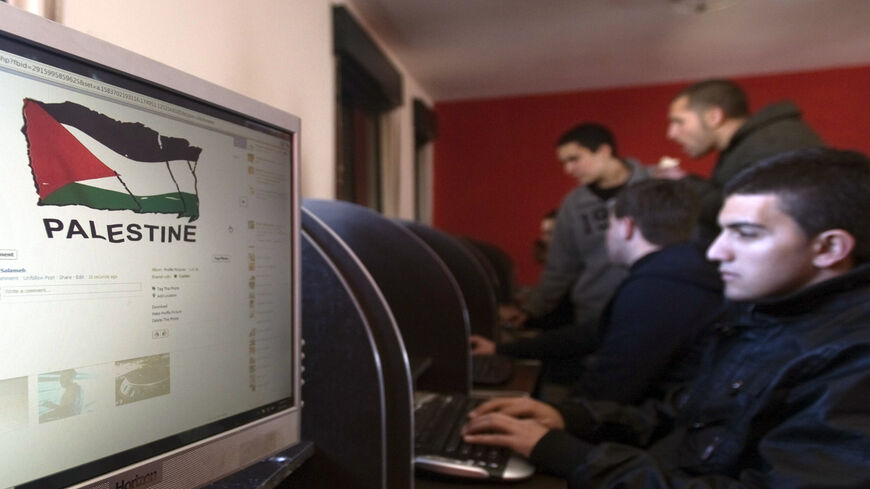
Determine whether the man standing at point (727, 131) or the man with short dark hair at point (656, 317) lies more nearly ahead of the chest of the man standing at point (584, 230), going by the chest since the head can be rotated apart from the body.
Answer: the man with short dark hair

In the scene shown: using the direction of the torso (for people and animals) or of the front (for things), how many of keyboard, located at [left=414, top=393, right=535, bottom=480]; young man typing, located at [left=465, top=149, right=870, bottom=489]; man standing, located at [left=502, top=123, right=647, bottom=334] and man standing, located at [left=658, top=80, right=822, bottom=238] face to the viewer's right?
1

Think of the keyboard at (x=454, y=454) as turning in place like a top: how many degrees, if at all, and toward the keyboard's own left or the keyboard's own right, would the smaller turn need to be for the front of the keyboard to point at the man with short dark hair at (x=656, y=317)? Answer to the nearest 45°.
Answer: approximately 45° to the keyboard's own left

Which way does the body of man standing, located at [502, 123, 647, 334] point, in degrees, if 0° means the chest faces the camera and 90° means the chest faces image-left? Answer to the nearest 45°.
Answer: approximately 45°

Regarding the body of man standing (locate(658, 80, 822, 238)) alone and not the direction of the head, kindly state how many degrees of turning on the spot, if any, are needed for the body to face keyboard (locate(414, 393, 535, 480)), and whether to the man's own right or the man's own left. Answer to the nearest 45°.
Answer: approximately 90° to the man's own left

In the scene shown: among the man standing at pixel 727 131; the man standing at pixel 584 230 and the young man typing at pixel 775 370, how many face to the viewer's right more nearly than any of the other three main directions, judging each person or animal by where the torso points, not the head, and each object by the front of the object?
0

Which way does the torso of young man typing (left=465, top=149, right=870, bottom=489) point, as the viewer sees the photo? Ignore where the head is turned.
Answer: to the viewer's left

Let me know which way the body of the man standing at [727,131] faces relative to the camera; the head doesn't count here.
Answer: to the viewer's left

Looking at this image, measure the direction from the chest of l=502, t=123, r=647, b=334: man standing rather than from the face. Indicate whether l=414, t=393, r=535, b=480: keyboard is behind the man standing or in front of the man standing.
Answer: in front

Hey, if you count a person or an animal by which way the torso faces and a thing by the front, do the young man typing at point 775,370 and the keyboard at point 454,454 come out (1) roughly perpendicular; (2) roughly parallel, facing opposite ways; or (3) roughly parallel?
roughly parallel, facing opposite ways

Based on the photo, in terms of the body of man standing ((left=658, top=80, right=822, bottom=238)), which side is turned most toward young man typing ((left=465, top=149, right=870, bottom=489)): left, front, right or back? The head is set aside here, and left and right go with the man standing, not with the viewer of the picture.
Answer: left

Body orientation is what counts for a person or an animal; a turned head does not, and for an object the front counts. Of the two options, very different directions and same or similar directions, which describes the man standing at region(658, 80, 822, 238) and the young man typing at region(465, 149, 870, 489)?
same or similar directions

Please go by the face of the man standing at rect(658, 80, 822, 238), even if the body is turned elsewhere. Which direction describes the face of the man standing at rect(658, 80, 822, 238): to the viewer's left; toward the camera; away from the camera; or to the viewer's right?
to the viewer's left

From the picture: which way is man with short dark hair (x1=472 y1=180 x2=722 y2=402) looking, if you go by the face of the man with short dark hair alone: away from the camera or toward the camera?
away from the camera

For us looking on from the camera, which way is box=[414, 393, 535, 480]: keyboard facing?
facing to the right of the viewer
